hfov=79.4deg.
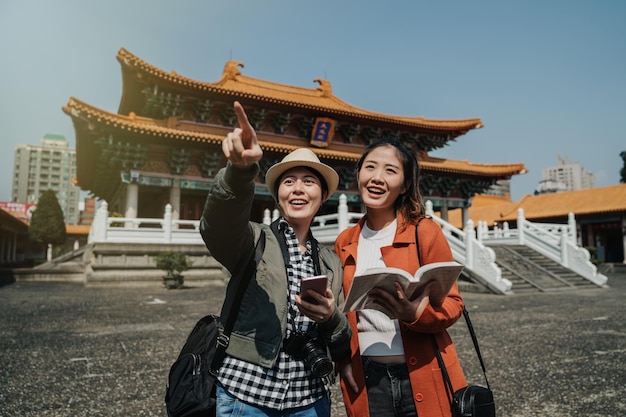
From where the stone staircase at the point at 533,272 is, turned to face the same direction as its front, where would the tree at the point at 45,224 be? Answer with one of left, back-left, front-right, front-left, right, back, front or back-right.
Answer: back-right

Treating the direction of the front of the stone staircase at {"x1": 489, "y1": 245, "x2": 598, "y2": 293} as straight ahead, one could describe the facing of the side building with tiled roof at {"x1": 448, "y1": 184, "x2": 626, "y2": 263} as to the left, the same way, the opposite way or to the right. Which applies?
to the right

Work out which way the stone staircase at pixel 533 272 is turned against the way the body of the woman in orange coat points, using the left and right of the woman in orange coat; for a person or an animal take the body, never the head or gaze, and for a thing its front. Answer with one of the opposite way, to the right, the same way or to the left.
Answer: to the left

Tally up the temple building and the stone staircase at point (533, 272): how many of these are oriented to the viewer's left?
0

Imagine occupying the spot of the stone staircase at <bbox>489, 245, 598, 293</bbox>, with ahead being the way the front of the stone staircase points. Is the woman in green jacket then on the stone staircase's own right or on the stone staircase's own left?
on the stone staircase's own right

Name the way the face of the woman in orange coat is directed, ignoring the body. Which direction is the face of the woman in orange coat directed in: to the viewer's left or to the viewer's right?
to the viewer's left

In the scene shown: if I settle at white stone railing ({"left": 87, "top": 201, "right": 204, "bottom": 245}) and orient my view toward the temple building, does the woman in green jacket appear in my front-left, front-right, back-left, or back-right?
back-right

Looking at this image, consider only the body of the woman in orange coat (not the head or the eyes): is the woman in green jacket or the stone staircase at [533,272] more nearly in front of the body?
the woman in green jacket
